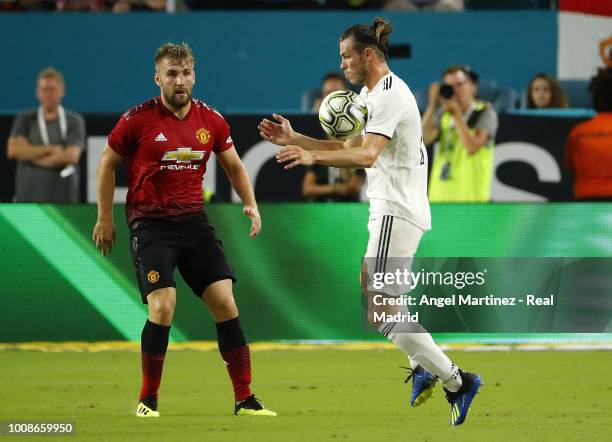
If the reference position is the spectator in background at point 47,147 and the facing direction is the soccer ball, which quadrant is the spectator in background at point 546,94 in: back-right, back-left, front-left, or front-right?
front-left

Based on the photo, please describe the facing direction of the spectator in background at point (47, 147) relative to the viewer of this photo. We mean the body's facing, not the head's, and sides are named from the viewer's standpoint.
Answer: facing the viewer

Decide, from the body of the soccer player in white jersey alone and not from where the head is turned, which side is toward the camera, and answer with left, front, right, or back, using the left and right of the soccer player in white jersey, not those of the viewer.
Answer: left

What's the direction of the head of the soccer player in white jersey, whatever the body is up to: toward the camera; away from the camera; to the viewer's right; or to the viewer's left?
to the viewer's left

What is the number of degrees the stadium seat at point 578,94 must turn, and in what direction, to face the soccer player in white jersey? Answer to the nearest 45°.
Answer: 0° — it already faces them

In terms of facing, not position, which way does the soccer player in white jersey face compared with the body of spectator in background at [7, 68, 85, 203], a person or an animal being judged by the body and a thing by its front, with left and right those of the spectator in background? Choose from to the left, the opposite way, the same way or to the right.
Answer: to the right

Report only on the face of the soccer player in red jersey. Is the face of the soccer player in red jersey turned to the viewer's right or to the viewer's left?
to the viewer's right

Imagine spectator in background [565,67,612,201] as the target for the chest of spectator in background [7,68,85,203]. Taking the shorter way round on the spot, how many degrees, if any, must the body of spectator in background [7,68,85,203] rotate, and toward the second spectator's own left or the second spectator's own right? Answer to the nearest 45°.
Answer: approximately 45° to the second spectator's own left
